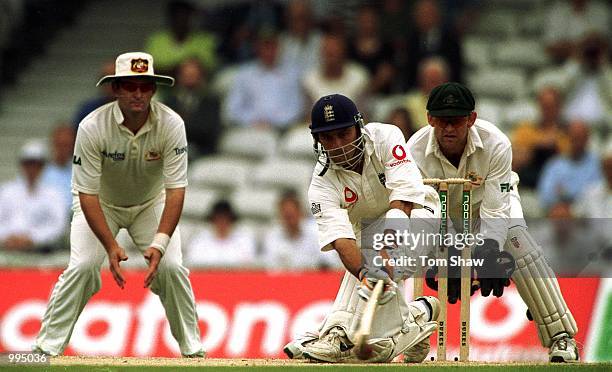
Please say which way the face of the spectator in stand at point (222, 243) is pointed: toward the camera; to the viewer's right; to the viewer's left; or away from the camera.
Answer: toward the camera

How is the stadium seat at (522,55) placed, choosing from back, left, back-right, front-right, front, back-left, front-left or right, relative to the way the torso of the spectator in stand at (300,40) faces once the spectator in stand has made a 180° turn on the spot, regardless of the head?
right

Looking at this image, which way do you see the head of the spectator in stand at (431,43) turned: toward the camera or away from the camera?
toward the camera

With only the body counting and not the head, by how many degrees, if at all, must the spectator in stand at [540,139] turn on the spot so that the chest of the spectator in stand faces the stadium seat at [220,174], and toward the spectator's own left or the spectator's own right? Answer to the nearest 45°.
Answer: approximately 90° to the spectator's own right

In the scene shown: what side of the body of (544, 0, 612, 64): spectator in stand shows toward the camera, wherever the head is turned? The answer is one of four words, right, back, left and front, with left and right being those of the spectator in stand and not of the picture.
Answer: front

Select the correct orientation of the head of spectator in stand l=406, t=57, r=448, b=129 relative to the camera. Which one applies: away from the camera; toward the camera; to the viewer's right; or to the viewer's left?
toward the camera

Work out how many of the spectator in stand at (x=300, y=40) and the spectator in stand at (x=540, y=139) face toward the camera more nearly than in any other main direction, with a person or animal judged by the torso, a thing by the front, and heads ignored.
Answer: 2

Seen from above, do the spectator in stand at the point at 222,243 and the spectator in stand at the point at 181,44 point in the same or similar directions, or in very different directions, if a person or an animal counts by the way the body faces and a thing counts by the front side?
same or similar directions

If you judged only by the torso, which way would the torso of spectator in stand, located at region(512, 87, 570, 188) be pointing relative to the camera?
toward the camera

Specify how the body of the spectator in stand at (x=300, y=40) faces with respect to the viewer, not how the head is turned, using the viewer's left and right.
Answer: facing the viewer

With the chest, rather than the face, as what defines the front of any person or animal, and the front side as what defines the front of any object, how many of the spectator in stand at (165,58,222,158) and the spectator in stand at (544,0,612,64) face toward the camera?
2

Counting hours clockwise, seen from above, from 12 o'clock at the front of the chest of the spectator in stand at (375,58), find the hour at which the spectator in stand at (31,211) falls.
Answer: the spectator in stand at (31,211) is roughly at 3 o'clock from the spectator in stand at (375,58).

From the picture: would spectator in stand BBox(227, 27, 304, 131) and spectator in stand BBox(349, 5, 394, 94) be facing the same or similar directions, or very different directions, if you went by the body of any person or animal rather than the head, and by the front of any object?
same or similar directions
